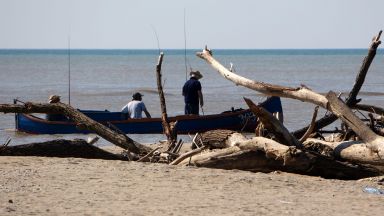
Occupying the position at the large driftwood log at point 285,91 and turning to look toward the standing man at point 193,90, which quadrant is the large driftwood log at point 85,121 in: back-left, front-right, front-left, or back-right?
front-left

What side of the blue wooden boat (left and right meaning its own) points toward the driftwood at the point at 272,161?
right

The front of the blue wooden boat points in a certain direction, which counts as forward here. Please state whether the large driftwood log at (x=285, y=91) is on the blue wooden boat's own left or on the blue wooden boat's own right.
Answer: on the blue wooden boat's own right

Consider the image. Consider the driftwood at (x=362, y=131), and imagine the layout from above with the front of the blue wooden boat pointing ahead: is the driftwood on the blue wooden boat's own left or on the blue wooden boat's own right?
on the blue wooden boat's own right

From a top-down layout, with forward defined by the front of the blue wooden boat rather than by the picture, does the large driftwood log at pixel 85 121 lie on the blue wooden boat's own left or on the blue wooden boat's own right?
on the blue wooden boat's own right

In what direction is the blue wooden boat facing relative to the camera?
to the viewer's right
